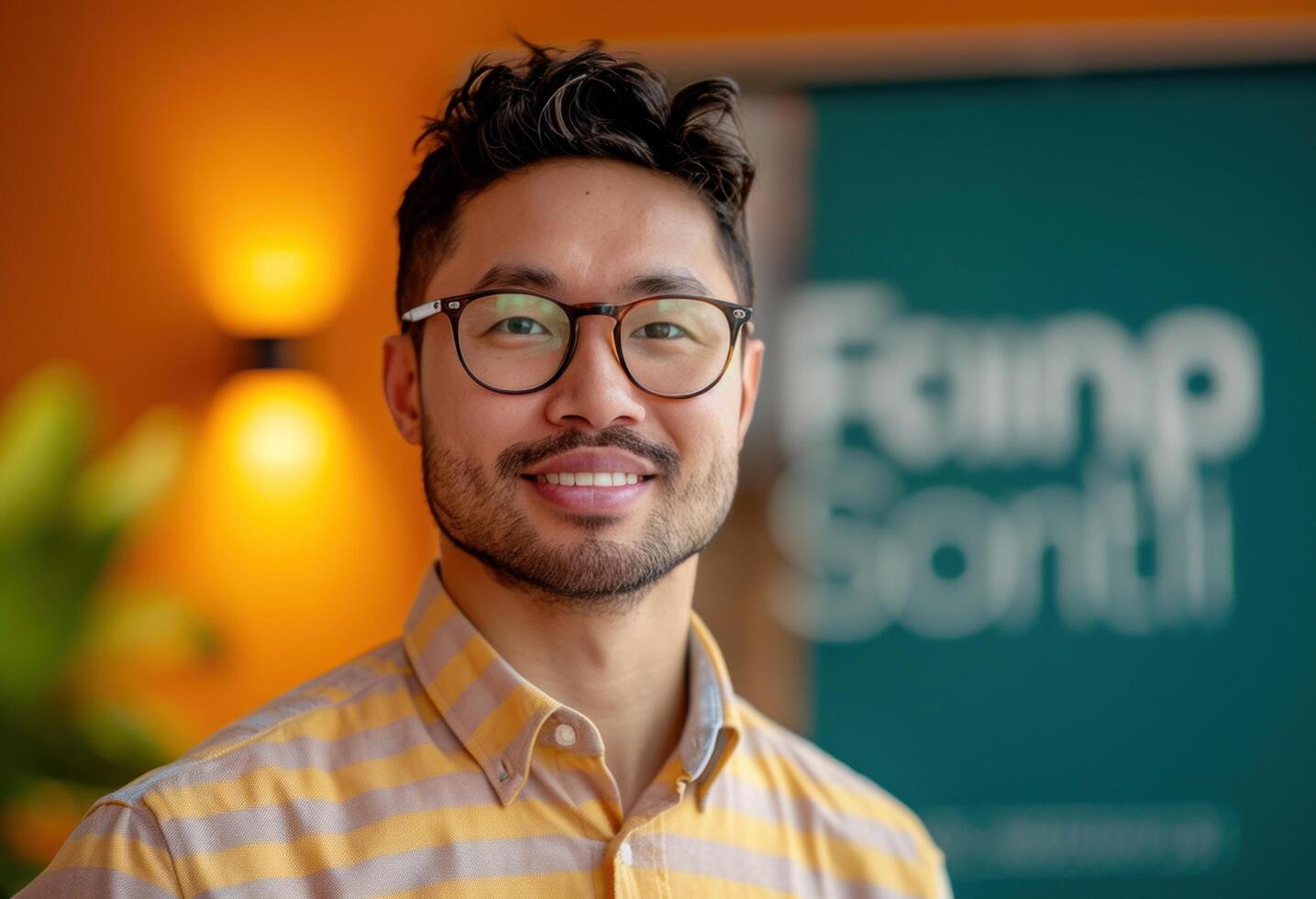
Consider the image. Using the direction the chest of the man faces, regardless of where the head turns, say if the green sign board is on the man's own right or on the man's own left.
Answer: on the man's own left

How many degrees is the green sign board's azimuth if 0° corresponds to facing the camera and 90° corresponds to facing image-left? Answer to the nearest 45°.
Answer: approximately 0°

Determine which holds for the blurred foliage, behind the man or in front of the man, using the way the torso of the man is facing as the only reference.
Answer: behind

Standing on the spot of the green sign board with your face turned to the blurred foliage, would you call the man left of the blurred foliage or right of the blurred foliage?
left

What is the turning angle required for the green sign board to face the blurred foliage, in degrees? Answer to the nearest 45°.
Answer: approximately 90° to its right

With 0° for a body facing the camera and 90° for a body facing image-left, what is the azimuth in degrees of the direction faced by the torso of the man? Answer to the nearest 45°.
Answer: approximately 315°

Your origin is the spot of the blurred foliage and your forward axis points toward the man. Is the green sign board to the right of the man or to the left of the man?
left

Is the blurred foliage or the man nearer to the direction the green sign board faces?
the man
